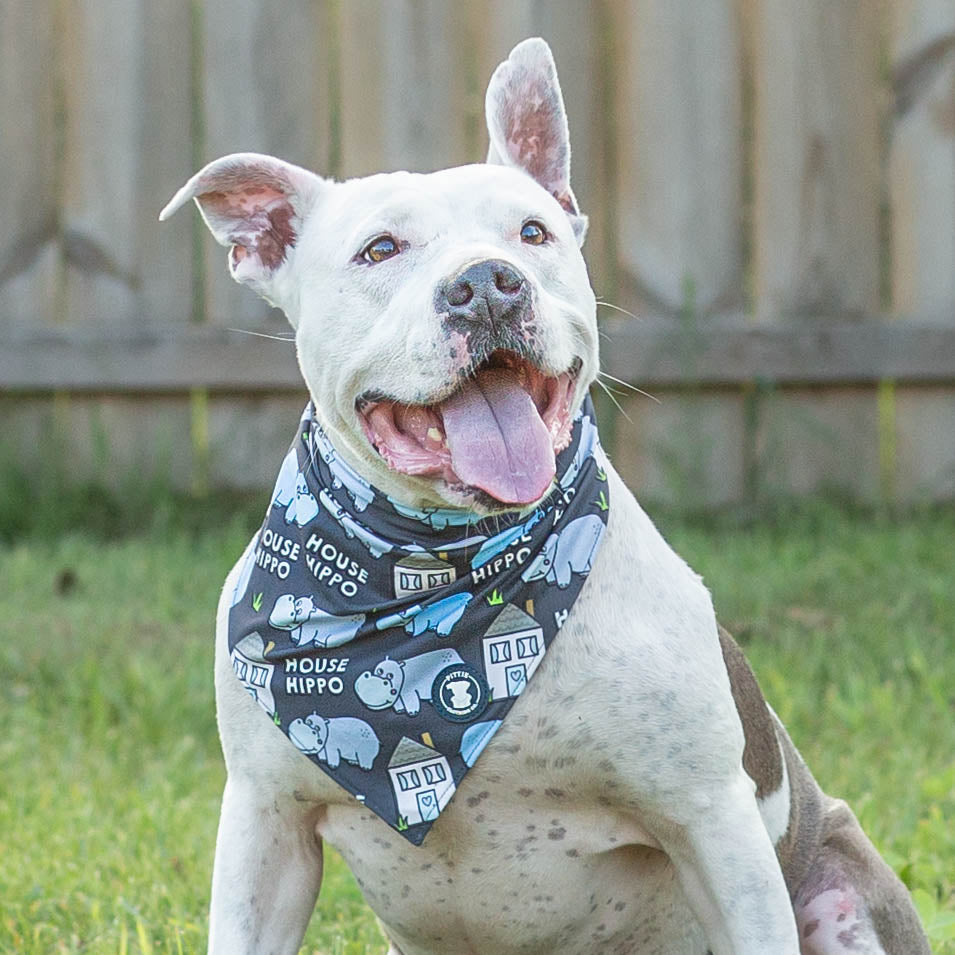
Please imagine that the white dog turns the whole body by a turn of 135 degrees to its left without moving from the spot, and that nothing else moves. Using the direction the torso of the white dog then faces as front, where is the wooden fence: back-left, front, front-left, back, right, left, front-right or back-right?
left

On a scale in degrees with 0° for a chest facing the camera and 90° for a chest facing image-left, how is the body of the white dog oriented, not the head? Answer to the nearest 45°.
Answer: approximately 45°
